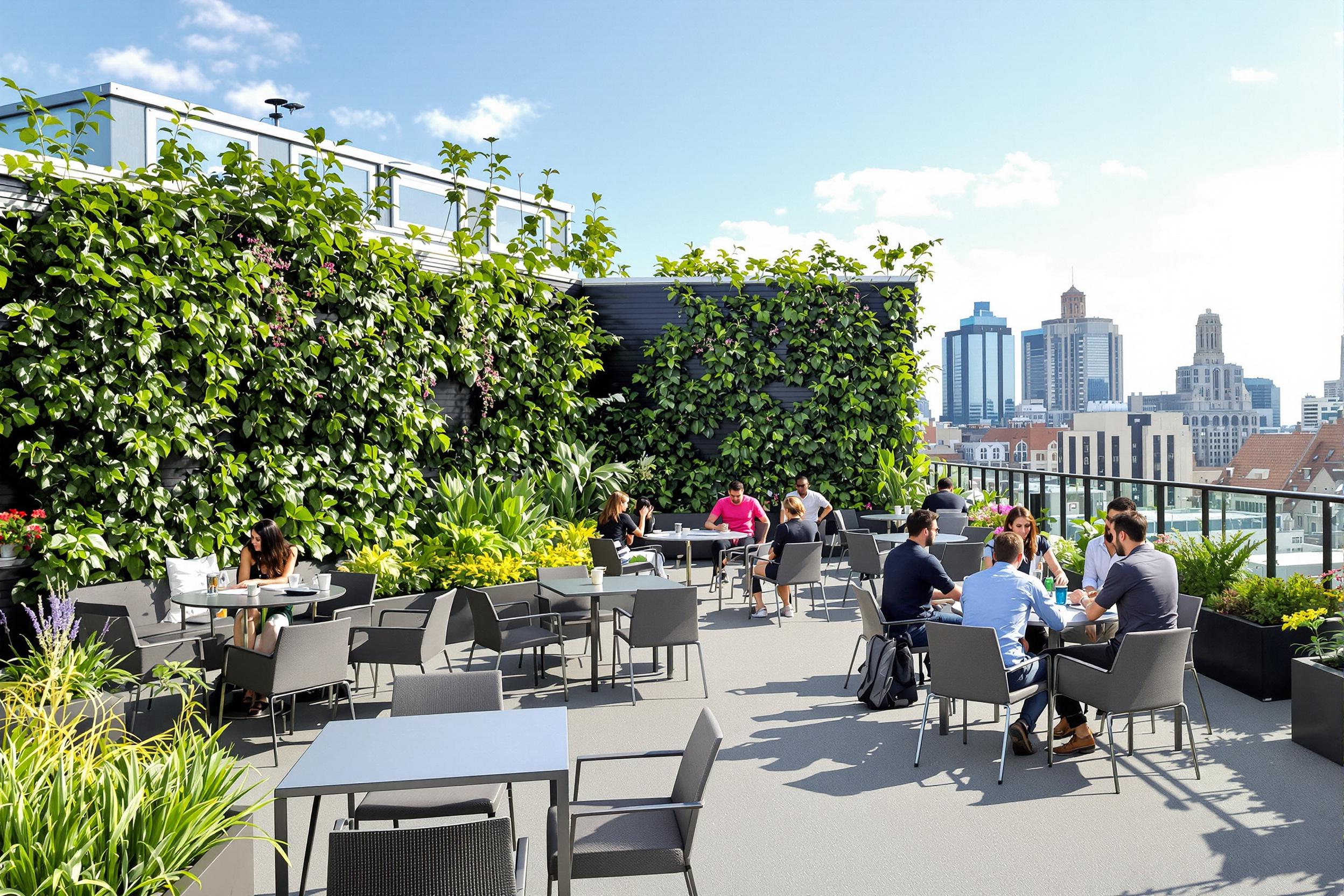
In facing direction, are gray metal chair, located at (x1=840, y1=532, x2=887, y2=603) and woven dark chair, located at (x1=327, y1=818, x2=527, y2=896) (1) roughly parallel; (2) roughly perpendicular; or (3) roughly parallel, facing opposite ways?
roughly perpendicular

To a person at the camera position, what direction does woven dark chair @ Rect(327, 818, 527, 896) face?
facing away from the viewer

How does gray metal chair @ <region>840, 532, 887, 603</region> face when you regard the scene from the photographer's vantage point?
facing away from the viewer and to the right of the viewer

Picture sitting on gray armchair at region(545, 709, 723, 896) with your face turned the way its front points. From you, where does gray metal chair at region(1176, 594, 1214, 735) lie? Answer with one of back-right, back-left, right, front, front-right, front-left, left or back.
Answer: back-right

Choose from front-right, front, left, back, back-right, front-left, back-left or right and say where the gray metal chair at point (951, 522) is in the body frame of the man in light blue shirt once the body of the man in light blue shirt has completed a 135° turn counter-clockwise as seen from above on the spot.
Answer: right

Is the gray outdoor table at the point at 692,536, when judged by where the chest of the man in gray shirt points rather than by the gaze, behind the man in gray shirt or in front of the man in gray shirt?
in front

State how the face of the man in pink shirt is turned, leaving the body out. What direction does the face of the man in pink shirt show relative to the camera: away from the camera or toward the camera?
toward the camera

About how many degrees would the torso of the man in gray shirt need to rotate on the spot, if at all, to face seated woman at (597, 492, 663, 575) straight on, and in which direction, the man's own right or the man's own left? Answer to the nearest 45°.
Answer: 0° — they already face them

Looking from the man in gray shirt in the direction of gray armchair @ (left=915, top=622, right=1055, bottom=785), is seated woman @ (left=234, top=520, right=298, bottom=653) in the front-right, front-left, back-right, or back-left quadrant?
front-right

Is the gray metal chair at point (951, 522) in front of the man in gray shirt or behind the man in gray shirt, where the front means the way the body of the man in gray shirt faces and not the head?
in front

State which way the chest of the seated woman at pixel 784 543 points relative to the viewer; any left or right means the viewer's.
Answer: facing away from the viewer and to the left of the viewer

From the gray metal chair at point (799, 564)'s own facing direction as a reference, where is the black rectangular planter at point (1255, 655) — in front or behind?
behind

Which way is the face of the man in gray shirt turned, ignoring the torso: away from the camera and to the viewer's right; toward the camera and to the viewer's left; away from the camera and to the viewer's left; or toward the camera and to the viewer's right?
away from the camera and to the viewer's left

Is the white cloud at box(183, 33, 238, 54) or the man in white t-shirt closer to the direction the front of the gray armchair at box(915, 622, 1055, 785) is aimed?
the man in white t-shirt

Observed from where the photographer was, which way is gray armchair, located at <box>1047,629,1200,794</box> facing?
facing away from the viewer and to the left of the viewer

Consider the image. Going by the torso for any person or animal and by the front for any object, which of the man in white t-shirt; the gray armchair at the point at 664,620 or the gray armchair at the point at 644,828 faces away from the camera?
the gray armchair at the point at 664,620

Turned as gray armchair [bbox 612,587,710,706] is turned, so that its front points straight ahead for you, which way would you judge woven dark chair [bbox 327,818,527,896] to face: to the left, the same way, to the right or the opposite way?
the same way

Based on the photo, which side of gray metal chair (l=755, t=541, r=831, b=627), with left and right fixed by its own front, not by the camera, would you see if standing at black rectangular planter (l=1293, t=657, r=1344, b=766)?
back

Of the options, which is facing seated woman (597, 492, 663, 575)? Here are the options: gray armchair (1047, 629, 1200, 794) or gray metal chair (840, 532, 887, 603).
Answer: the gray armchair

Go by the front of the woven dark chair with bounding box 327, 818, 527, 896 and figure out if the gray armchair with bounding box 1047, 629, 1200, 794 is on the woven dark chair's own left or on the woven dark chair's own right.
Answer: on the woven dark chair's own right
